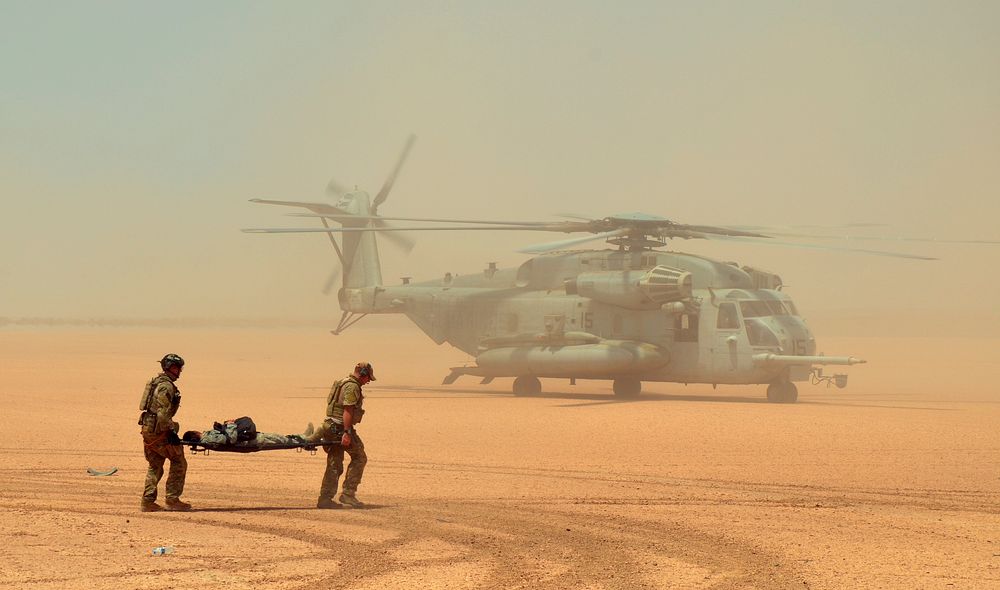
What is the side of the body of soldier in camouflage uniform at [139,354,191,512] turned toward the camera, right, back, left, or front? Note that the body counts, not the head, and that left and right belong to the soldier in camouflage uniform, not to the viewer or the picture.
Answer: right

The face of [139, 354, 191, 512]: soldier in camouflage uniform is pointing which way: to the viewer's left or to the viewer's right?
to the viewer's right

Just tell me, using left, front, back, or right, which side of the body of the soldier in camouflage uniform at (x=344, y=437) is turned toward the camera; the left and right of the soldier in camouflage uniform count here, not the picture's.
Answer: right

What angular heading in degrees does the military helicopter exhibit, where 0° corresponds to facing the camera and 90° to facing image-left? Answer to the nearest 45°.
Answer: approximately 315°

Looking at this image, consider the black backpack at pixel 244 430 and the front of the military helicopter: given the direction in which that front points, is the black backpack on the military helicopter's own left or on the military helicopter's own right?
on the military helicopter's own right

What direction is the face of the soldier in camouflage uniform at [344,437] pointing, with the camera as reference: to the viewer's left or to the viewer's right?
to the viewer's right

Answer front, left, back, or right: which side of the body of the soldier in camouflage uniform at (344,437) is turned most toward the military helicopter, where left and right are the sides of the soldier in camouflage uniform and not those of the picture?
left

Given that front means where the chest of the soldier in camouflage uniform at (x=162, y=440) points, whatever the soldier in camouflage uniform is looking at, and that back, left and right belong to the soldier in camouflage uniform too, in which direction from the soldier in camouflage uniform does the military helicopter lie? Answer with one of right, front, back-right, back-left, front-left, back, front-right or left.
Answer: front-left

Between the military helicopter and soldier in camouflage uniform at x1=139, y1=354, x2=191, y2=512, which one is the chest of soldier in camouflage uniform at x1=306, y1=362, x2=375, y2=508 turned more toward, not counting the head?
the military helicopter

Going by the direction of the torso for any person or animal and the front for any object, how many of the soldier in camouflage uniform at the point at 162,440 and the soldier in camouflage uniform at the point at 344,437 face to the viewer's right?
2
